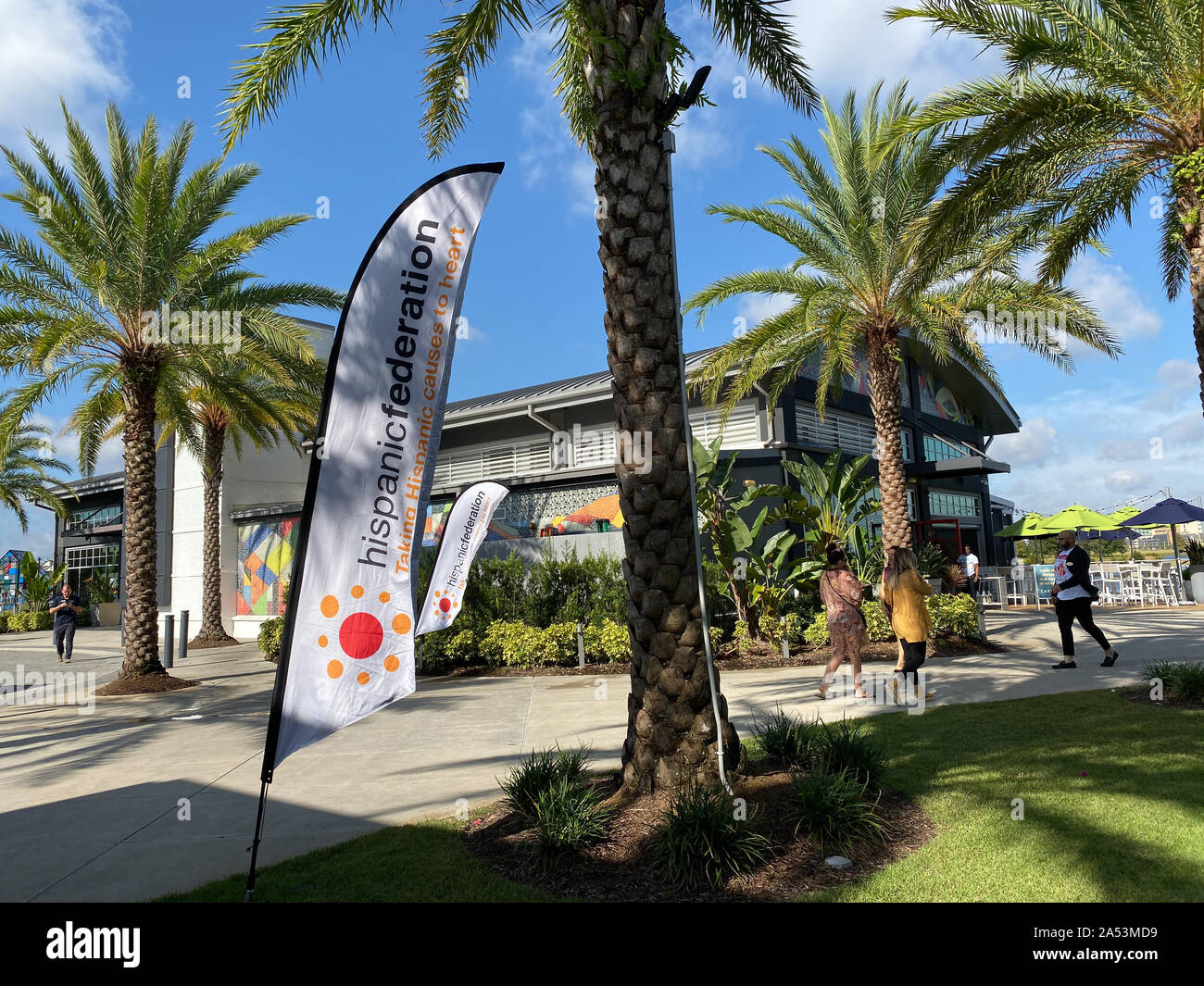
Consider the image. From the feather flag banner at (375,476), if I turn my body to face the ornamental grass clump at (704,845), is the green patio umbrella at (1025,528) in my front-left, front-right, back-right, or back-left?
front-left

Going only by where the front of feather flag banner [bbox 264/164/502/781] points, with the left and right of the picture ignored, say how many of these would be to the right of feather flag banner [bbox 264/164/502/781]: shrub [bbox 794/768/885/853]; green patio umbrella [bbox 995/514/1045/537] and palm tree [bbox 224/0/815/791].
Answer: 0

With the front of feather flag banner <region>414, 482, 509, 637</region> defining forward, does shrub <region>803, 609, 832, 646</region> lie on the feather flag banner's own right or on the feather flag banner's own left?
on the feather flag banner's own left

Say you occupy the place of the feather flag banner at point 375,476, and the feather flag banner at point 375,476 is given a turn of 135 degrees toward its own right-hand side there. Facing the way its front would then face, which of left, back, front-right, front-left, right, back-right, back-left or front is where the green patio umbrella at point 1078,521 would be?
right

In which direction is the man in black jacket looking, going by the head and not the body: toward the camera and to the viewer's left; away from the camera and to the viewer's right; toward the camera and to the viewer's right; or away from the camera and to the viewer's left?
toward the camera and to the viewer's left

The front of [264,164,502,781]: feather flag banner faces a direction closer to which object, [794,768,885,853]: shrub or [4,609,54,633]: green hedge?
the shrub

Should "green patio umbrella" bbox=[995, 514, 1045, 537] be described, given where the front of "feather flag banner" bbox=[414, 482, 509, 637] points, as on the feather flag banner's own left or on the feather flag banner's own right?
on the feather flag banner's own left

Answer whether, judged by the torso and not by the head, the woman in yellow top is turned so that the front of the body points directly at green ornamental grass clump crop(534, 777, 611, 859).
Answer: no

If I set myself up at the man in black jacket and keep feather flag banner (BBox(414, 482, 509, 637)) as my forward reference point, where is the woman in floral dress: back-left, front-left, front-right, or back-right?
front-left

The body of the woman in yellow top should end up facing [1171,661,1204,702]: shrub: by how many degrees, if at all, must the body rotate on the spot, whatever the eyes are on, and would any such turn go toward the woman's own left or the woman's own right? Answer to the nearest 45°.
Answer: approximately 45° to the woman's own right

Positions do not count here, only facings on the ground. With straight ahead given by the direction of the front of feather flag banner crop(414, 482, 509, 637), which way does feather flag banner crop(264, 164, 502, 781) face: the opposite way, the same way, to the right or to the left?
the same way

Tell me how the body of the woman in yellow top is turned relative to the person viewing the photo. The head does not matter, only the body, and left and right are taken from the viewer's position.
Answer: facing away from the viewer and to the right of the viewer

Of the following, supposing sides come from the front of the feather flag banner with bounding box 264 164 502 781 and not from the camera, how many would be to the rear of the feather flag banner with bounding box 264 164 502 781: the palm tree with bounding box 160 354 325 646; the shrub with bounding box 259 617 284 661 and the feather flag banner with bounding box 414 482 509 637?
3

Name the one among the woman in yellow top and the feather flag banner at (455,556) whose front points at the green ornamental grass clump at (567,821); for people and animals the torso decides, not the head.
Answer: the feather flag banner

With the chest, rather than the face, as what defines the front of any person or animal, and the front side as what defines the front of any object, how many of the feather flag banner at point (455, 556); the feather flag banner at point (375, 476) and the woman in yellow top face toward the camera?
2

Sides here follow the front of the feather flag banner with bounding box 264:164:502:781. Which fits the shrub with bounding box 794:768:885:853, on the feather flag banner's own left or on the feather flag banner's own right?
on the feather flag banner's own left

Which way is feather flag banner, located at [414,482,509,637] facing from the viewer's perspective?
toward the camera

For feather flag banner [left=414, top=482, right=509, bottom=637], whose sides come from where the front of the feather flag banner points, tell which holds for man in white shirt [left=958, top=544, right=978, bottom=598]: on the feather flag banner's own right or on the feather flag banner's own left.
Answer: on the feather flag banner's own left

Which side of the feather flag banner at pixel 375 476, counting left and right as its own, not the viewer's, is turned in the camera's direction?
front

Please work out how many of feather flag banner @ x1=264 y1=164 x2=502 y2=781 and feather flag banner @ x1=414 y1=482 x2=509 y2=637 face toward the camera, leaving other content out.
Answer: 2
